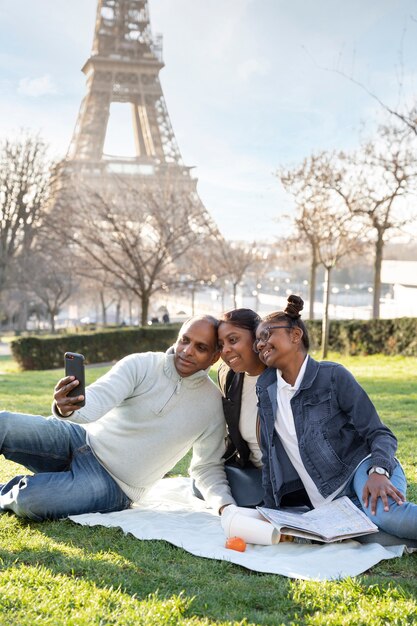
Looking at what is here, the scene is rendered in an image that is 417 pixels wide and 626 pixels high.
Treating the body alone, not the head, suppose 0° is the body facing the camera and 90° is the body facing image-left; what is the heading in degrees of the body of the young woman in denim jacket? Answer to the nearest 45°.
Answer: approximately 45°

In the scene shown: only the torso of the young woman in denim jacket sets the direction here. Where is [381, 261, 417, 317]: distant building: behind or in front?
behind

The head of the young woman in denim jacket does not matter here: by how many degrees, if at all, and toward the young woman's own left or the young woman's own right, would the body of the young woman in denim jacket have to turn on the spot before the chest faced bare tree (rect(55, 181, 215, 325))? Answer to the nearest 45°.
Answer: approximately 135° to the young woman's own right

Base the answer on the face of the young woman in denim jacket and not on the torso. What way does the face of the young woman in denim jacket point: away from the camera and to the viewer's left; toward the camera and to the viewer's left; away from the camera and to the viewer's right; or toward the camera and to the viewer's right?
toward the camera and to the viewer's left

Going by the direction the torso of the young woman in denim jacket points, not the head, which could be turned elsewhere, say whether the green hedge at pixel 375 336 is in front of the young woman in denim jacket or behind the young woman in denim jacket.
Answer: behind

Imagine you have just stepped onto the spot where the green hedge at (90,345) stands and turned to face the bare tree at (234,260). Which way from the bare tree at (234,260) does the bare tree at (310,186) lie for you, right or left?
right

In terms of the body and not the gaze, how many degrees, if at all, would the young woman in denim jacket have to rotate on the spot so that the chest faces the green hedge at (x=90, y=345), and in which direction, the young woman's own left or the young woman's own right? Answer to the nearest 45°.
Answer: approximately 90° to the young woman's own right

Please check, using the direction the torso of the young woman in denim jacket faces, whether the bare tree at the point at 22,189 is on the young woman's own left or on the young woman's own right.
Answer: on the young woman's own right
